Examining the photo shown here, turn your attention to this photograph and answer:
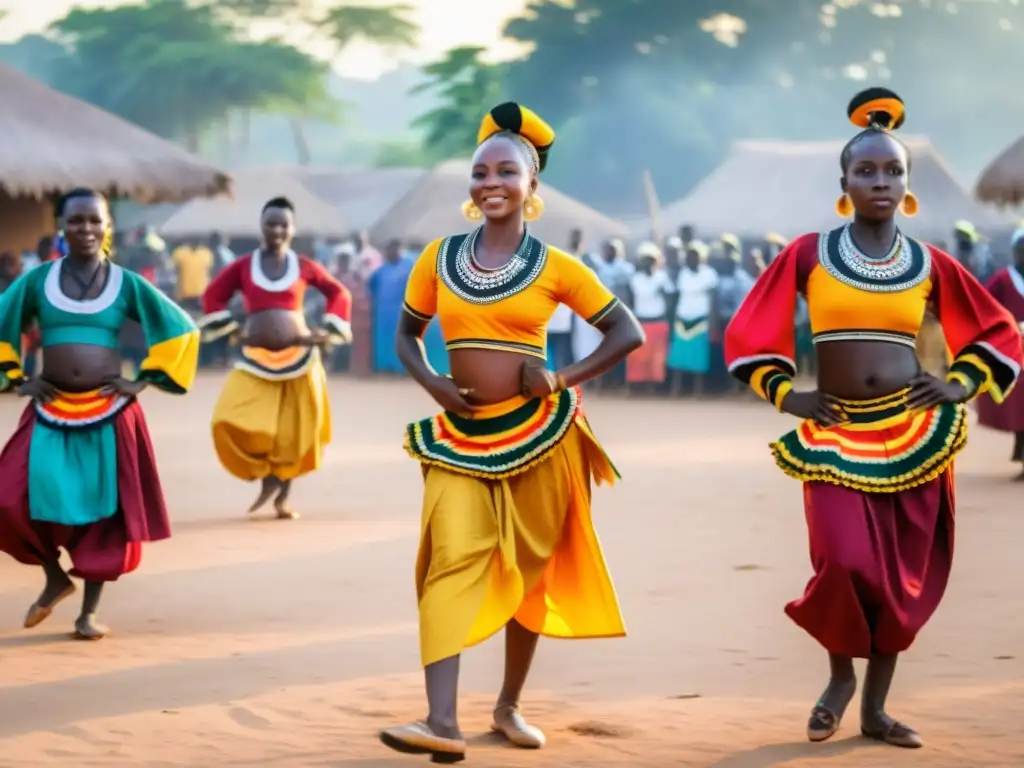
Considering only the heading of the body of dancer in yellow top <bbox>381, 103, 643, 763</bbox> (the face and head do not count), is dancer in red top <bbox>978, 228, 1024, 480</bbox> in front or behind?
behind

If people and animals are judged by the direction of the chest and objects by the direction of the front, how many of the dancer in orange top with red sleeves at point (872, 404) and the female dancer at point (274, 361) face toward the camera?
2

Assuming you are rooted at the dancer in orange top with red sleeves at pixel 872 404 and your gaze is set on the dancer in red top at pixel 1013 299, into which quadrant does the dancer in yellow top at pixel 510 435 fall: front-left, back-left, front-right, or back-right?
back-left

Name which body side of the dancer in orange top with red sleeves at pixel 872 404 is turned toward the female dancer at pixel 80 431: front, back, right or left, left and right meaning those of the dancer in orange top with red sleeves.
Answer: right

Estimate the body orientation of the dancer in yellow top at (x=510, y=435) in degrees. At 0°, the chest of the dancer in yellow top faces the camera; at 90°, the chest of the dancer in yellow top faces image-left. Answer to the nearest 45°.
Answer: approximately 0°

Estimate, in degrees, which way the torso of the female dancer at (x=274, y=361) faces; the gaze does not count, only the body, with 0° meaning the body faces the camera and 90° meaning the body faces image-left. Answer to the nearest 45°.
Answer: approximately 0°

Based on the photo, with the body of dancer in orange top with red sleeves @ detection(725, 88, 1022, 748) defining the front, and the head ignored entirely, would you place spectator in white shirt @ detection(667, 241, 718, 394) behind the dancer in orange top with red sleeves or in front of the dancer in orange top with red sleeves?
behind

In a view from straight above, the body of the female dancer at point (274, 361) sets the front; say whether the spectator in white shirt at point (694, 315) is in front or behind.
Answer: behind
